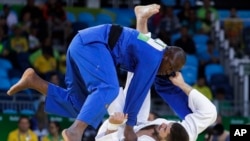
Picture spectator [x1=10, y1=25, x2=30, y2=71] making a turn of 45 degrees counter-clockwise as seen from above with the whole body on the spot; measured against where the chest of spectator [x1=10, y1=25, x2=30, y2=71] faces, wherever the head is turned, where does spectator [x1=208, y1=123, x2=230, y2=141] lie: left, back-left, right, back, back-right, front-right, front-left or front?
front

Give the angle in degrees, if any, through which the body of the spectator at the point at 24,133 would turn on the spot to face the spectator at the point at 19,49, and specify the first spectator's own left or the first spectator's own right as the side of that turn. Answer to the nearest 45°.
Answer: approximately 180°

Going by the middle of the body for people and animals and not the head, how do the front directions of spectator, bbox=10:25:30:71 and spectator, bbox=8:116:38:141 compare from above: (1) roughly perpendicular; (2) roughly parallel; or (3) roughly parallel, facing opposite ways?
roughly parallel

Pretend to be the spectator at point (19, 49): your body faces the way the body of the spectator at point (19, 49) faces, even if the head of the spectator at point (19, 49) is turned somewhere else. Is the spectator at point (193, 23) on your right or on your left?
on your left

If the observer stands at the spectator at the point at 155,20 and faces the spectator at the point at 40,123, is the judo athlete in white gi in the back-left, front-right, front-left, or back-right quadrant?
front-left

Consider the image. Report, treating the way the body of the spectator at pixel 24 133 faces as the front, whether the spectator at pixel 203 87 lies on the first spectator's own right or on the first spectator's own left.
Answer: on the first spectator's own left

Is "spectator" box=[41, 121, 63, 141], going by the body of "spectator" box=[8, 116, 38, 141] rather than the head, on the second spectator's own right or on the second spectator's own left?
on the second spectator's own left

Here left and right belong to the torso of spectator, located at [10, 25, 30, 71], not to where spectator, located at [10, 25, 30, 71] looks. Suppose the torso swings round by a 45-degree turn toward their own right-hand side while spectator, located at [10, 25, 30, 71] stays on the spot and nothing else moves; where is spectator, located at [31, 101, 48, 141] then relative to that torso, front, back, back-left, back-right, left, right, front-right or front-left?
front-left

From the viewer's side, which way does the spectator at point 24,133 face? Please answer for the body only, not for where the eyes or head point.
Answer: toward the camera

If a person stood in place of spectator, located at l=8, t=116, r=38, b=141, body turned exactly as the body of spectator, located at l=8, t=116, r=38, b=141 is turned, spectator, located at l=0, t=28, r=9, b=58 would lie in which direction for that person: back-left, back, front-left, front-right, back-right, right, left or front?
back

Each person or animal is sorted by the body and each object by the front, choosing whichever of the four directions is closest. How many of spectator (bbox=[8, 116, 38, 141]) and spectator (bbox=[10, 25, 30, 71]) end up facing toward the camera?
2

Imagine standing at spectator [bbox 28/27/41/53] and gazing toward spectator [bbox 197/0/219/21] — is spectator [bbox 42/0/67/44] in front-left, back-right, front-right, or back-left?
front-left

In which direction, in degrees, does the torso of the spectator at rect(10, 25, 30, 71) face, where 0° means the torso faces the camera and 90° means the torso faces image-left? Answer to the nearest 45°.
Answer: approximately 0°
